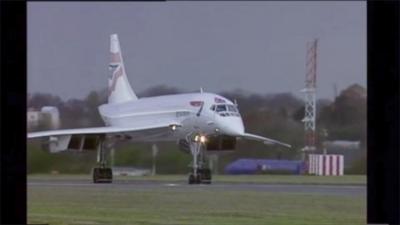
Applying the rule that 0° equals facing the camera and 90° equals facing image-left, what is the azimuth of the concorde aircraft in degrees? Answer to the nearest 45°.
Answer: approximately 315°
